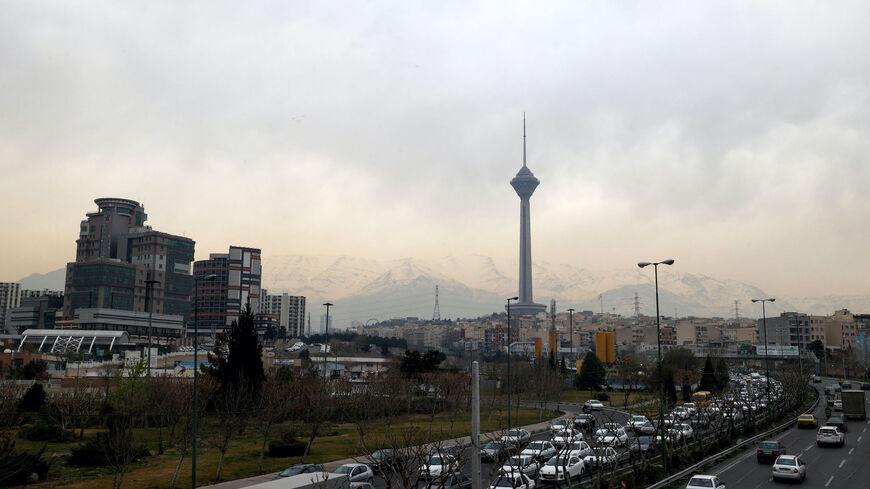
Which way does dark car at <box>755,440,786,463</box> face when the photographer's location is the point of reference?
facing away from the viewer and to the right of the viewer

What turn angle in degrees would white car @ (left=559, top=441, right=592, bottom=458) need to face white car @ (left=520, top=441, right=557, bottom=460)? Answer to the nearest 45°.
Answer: approximately 45° to its right

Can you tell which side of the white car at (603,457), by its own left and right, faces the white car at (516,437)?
right

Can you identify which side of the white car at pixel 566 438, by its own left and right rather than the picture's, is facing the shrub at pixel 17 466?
front

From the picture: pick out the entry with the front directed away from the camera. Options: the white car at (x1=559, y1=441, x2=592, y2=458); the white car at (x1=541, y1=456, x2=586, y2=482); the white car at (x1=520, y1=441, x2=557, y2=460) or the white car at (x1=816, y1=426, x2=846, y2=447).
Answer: the white car at (x1=816, y1=426, x2=846, y2=447)

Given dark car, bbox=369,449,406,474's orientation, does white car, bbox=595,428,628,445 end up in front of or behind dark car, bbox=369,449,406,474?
behind

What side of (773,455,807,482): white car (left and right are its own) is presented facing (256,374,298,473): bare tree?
left

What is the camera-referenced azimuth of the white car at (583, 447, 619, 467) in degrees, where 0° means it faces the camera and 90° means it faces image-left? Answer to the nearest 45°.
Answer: approximately 45°

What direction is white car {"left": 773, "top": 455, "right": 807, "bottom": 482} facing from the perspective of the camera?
away from the camera

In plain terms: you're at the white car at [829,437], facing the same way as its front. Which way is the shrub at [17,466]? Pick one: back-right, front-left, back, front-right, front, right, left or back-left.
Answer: back-left

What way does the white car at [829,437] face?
away from the camera

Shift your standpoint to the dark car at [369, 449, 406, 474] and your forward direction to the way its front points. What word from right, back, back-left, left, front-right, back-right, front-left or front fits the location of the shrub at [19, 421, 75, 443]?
right

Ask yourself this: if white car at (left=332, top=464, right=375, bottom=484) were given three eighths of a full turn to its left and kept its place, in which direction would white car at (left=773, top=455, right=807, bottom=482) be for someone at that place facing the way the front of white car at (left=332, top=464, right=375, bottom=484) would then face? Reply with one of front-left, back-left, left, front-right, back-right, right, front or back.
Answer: front

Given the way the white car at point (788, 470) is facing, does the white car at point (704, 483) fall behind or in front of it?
behind
